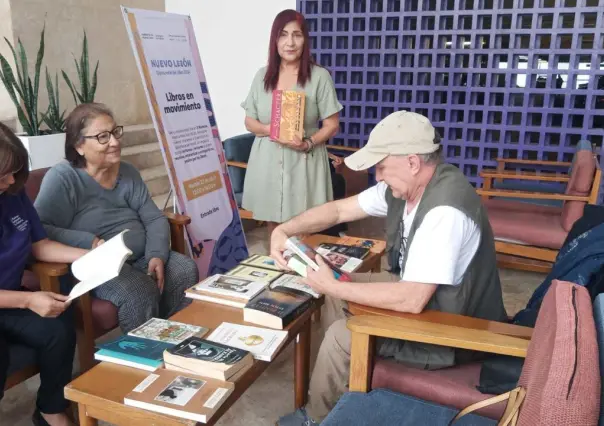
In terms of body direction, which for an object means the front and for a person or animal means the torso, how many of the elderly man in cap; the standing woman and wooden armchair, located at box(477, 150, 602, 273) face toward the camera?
1

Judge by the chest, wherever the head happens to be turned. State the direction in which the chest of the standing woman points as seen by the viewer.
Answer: toward the camera

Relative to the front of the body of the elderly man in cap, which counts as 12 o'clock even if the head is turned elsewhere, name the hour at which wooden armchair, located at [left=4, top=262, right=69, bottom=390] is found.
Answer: The wooden armchair is roughly at 12 o'clock from the elderly man in cap.

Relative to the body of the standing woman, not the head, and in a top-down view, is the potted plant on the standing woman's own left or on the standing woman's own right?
on the standing woman's own right

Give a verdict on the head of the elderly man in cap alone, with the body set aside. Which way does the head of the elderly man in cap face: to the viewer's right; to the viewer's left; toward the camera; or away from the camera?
to the viewer's left

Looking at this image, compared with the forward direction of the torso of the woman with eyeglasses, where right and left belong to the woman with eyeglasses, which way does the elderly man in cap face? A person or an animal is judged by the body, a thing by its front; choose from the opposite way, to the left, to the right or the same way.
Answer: the opposite way

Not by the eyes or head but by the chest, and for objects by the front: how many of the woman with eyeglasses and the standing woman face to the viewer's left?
0

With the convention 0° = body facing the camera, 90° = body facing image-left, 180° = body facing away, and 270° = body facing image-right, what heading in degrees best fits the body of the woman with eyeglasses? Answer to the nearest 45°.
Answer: approximately 315°

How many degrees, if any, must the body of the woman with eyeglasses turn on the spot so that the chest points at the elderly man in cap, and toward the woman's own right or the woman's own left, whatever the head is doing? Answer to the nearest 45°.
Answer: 0° — they already face them

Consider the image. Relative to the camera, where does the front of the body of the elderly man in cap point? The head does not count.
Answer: to the viewer's left

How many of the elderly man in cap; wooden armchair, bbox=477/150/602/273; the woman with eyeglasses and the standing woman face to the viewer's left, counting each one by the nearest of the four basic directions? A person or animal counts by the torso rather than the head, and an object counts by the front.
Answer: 2

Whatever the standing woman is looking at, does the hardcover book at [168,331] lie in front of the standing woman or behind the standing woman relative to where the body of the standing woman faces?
in front

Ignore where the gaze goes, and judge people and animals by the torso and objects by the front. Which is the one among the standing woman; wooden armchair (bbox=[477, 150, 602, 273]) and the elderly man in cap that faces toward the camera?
the standing woman

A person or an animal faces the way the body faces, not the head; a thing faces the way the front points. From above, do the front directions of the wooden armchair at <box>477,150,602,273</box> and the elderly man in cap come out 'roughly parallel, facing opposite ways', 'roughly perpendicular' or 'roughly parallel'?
roughly parallel

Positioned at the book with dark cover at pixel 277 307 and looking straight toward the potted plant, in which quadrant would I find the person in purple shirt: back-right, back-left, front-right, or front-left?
front-left

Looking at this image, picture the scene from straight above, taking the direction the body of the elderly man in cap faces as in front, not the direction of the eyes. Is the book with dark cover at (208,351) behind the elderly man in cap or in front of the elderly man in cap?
in front
